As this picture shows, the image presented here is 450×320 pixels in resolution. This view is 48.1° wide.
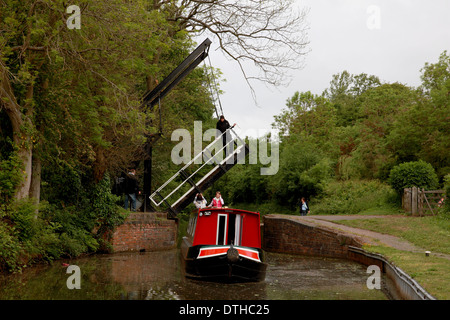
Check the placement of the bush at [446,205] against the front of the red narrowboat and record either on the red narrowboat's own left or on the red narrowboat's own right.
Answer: on the red narrowboat's own left

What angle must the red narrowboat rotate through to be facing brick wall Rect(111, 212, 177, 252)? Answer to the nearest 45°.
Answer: approximately 135° to its right

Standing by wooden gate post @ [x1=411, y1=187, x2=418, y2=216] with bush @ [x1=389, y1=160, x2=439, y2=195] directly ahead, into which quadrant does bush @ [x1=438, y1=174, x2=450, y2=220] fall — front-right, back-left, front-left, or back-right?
back-right

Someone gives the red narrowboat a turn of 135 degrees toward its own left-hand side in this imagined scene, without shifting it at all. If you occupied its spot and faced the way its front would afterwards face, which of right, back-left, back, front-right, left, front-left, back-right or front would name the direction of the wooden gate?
front

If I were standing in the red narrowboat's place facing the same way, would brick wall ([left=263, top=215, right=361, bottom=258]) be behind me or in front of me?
behind
